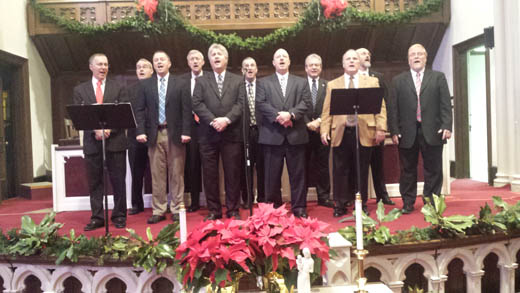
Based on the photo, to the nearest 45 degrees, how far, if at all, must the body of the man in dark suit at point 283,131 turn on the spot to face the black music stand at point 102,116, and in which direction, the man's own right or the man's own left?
approximately 45° to the man's own right

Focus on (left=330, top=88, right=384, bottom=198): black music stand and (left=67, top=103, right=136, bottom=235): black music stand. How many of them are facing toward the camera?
0

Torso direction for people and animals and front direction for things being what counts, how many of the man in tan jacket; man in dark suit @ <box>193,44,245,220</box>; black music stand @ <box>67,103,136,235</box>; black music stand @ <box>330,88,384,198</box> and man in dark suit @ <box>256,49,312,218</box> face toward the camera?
3

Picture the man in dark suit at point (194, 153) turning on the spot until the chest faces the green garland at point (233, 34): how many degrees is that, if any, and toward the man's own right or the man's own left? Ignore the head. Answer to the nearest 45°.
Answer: approximately 180°

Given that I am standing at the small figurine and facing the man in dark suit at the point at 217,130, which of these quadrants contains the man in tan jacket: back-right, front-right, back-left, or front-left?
front-right

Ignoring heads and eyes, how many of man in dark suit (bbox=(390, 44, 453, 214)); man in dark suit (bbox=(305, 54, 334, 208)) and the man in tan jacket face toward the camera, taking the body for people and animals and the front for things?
3

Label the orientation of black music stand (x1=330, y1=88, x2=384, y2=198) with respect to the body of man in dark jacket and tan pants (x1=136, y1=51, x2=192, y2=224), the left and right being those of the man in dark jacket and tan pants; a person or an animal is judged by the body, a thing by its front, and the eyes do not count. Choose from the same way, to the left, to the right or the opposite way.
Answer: the opposite way

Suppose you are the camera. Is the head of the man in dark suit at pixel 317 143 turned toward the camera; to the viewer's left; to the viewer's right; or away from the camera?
toward the camera

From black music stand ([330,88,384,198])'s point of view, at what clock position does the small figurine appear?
The small figurine is roughly at 6 o'clock from the black music stand.

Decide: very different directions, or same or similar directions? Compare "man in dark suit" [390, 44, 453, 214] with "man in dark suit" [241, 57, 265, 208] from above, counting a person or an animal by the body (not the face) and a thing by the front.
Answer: same or similar directions

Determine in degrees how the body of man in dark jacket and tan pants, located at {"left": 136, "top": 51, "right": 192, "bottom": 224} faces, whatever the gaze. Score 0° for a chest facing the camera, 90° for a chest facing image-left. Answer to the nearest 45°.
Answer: approximately 0°

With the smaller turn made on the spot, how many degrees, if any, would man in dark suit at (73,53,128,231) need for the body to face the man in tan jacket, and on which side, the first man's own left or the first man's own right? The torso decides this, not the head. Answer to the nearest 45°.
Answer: approximately 90° to the first man's own left

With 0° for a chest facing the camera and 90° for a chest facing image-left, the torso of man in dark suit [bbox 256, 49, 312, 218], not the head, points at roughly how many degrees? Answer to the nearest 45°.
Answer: approximately 0°

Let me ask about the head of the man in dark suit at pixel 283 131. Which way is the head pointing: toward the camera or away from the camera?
toward the camera

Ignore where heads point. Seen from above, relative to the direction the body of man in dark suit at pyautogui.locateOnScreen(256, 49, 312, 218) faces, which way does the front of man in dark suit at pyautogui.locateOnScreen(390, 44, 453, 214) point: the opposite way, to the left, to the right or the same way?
the same way

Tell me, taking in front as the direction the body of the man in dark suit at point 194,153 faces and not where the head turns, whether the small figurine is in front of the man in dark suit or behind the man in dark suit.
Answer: in front

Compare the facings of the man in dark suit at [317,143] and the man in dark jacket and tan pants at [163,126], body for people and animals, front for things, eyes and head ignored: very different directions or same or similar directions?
same or similar directions

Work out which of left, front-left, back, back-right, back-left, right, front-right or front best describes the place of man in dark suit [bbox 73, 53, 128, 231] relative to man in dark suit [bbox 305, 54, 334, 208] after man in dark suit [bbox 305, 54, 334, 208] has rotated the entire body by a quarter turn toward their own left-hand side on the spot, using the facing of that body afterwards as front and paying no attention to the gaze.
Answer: back-right

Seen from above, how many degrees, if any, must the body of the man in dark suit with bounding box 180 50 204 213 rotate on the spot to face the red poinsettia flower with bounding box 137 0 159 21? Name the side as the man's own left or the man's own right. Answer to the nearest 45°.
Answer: approximately 180°

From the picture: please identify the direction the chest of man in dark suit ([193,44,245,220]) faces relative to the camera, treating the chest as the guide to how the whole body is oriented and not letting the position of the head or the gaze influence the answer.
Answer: toward the camera

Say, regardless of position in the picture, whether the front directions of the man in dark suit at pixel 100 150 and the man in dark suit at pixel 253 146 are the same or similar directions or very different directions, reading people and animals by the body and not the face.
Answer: same or similar directions

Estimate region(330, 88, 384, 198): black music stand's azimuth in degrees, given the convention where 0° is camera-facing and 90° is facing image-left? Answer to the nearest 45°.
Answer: approximately 180°

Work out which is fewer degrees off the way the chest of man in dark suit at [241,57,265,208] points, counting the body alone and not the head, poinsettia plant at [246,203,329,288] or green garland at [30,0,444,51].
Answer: the poinsettia plant
